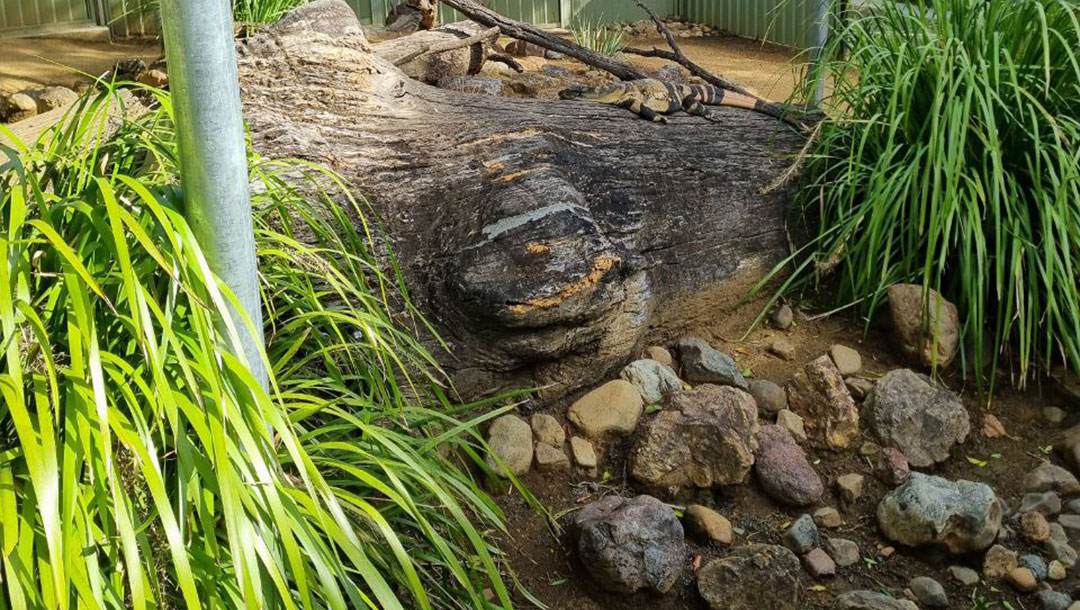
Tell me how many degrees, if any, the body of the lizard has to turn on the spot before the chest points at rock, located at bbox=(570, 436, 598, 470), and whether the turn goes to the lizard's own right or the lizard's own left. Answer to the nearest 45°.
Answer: approximately 90° to the lizard's own left

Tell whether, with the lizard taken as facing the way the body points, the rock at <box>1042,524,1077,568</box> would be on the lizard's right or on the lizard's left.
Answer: on the lizard's left

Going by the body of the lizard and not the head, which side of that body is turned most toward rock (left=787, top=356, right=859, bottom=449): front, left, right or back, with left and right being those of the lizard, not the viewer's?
left

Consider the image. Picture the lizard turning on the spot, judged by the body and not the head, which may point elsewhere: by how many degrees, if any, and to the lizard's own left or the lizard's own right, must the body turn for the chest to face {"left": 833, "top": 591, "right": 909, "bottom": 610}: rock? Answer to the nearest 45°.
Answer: approximately 90° to the lizard's own left

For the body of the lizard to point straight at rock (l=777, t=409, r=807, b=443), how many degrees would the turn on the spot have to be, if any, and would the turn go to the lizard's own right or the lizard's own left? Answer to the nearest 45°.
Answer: approximately 90° to the lizard's own left

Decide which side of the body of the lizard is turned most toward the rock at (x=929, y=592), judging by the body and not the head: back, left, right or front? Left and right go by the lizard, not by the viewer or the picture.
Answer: left

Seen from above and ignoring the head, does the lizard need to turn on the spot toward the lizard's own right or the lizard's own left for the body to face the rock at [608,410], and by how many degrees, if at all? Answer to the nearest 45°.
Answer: approximately 90° to the lizard's own left

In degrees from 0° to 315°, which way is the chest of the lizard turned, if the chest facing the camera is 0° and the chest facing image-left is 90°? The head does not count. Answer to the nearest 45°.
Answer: approximately 90°

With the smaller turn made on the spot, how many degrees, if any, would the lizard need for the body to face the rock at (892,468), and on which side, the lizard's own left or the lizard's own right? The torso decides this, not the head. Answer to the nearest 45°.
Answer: approximately 90° to the lizard's own left

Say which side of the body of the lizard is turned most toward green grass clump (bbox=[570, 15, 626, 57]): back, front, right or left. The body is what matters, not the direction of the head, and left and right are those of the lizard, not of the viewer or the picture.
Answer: right

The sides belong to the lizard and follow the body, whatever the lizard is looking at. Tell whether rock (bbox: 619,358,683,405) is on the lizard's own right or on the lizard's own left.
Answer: on the lizard's own left

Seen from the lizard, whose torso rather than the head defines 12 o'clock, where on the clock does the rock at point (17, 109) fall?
The rock is roughly at 1 o'clock from the lizard.

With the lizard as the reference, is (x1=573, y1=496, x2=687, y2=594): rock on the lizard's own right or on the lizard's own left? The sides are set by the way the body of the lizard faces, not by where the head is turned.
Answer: on the lizard's own left
